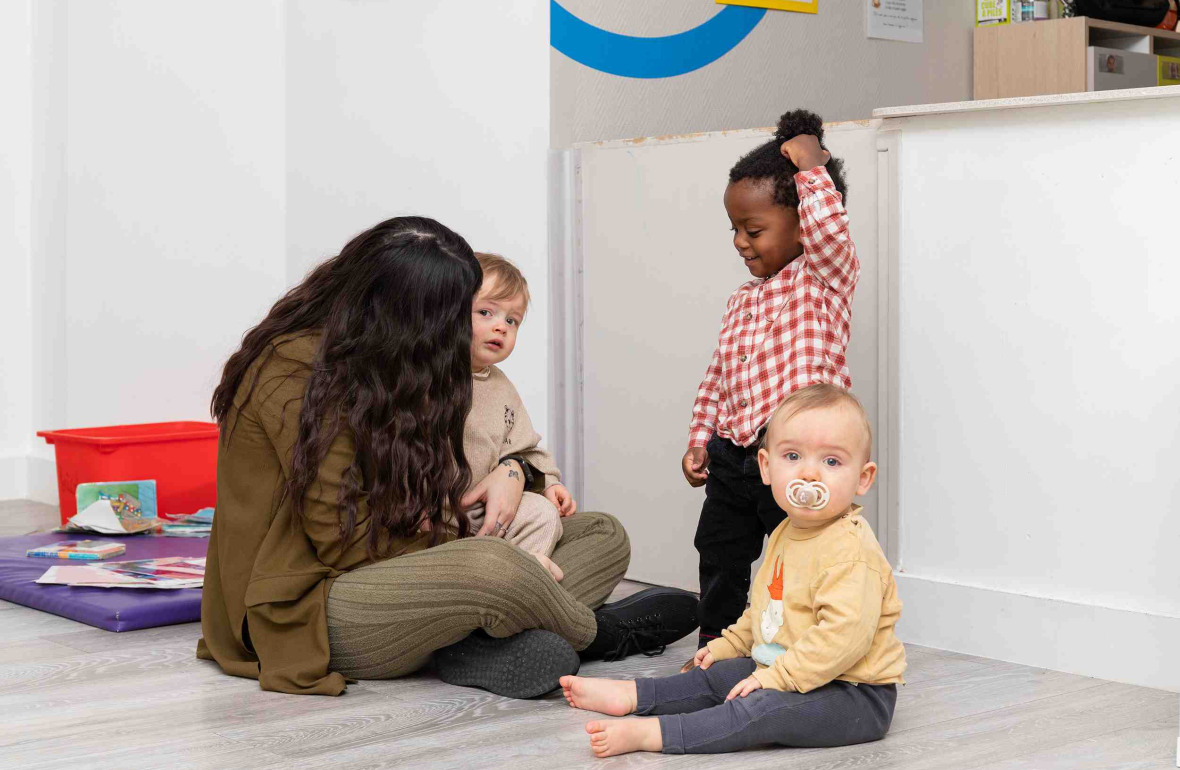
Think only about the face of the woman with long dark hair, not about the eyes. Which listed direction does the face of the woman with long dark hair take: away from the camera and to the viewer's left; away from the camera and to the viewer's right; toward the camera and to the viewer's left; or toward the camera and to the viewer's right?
away from the camera and to the viewer's right

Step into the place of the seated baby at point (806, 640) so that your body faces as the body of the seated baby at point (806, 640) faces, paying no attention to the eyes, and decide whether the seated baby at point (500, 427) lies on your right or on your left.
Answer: on your right

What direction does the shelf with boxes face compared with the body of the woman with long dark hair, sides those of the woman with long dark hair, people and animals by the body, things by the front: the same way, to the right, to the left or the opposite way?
to the right

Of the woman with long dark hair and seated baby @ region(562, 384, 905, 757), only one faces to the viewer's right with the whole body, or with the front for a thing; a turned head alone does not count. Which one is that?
the woman with long dark hair

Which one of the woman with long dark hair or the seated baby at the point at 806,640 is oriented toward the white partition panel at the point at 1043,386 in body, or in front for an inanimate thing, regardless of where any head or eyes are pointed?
the woman with long dark hair

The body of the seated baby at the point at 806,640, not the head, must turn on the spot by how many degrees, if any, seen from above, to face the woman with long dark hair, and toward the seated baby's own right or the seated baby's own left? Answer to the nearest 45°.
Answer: approximately 45° to the seated baby's own right

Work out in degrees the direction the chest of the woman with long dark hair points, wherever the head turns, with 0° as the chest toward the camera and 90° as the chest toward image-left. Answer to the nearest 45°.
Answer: approximately 270°

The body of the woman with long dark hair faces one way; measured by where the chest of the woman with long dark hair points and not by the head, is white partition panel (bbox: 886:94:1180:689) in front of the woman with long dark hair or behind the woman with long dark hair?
in front

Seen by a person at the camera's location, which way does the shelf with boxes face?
facing the viewer and to the right of the viewer

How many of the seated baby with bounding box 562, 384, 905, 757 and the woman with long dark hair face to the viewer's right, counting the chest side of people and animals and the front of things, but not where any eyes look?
1
